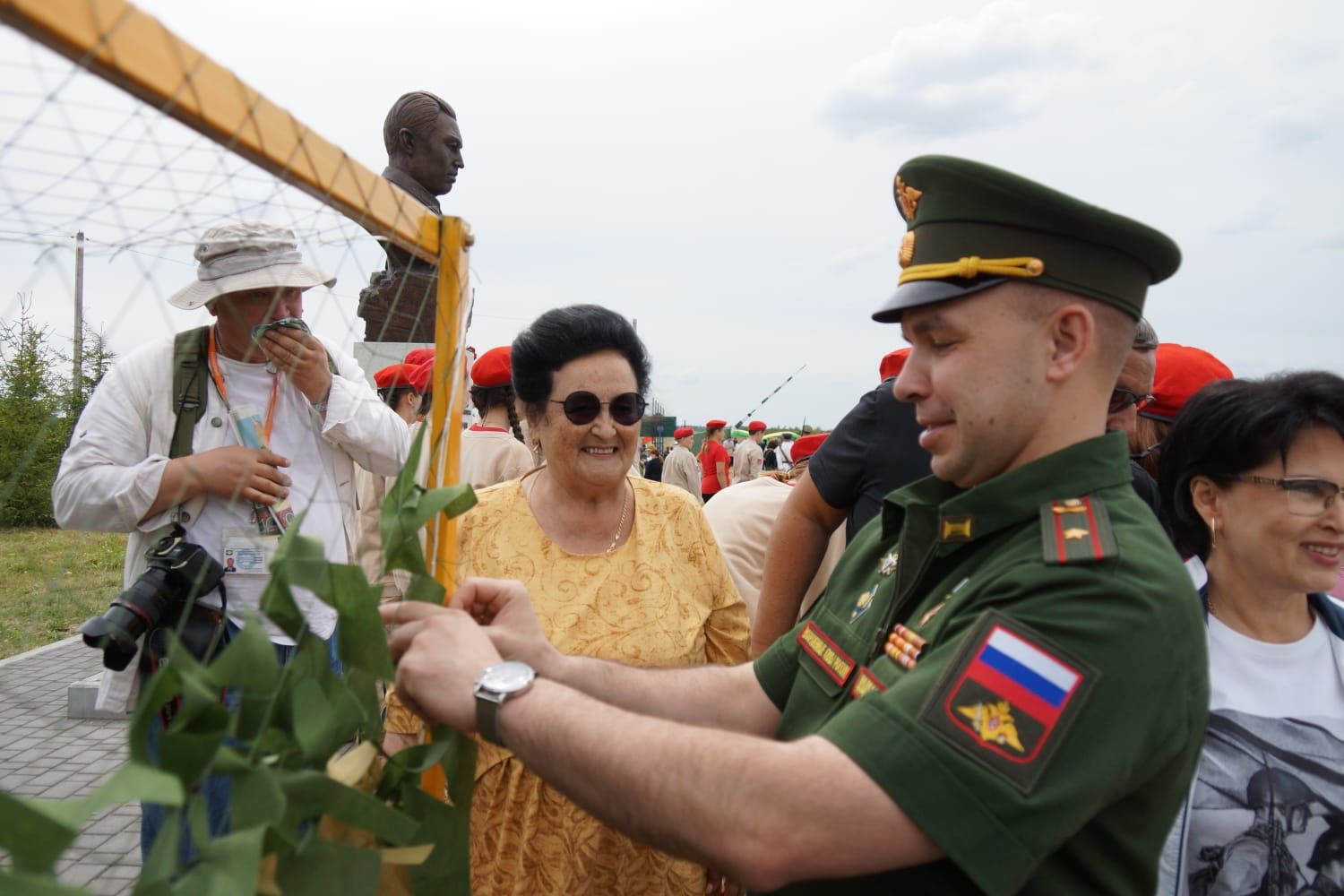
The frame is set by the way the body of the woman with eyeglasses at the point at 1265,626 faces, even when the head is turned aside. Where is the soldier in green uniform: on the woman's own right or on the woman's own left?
on the woman's own right

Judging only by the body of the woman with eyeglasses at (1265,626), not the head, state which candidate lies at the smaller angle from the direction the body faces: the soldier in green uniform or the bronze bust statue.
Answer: the soldier in green uniform

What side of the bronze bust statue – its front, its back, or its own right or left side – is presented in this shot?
right

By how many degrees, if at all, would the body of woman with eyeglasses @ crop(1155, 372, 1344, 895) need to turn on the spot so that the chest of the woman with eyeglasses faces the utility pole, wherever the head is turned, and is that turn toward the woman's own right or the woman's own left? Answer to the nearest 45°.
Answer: approximately 90° to the woman's own right

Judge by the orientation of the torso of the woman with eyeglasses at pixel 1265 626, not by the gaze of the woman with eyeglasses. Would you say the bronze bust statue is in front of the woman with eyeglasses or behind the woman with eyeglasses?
behind

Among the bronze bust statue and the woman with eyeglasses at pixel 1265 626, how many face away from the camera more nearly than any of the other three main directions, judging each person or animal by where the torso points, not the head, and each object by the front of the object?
0

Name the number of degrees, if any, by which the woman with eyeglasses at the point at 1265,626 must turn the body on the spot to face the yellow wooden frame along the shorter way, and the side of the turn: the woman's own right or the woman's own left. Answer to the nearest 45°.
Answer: approximately 90° to the woman's own right

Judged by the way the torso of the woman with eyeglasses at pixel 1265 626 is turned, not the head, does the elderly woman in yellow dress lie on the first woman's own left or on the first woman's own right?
on the first woman's own right

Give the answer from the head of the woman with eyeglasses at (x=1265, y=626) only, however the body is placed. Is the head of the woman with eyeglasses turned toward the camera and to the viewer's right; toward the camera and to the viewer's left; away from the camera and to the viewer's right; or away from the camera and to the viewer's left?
toward the camera and to the viewer's right

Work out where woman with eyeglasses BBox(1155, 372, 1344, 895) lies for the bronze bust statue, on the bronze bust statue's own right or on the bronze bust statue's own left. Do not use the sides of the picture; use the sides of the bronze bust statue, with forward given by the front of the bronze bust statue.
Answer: on the bronze bust statue's own right

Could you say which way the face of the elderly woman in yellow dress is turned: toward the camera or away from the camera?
toward the camera

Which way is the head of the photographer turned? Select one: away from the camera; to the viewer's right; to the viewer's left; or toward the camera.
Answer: toward the camera

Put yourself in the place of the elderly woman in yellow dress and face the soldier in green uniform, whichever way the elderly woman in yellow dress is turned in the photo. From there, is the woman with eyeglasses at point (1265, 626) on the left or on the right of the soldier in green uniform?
left
